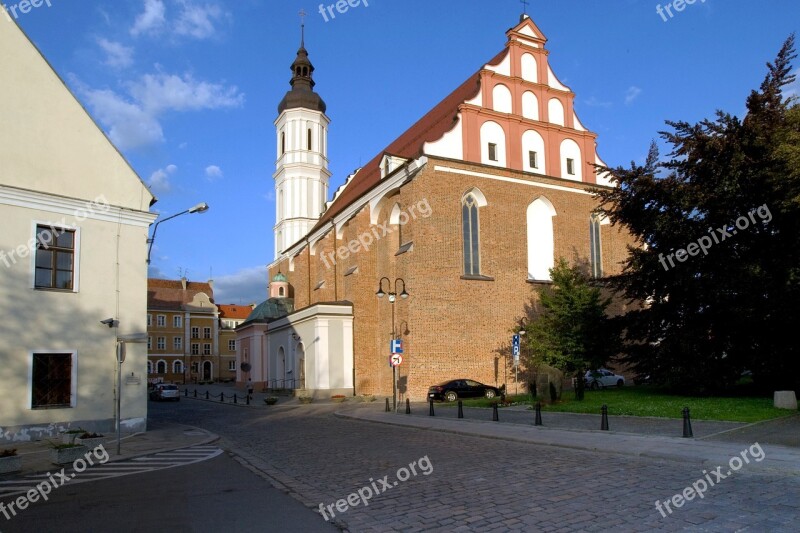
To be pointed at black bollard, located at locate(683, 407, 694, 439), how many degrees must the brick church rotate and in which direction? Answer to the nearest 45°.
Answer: approximately 45° to its right

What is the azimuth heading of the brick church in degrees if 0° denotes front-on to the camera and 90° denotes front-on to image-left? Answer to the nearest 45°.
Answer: approximately 315°

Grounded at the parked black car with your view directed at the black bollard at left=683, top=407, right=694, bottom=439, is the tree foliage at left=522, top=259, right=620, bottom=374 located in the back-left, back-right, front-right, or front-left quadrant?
front-left

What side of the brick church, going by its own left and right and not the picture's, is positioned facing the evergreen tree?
front
